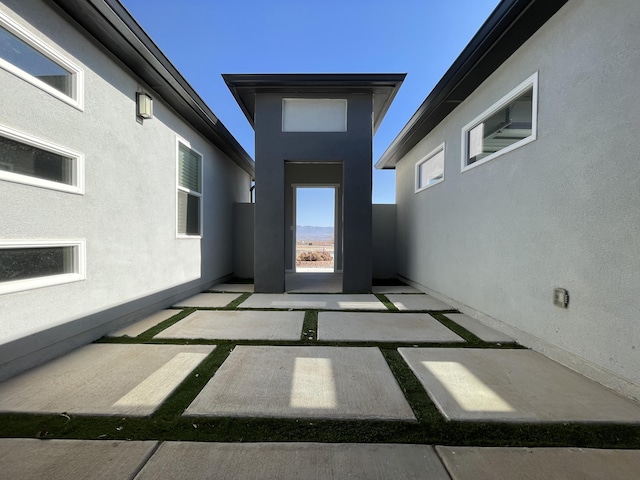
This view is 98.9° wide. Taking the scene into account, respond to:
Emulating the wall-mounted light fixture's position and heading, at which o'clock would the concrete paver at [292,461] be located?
The concrete paver is roughly at 1 o'clock from the wall-mounted light fixture.

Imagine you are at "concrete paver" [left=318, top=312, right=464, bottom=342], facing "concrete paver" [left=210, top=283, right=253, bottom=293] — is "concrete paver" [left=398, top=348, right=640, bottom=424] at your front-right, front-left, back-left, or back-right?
back-left

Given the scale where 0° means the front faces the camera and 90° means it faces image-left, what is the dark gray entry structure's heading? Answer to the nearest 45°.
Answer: approximately 0°

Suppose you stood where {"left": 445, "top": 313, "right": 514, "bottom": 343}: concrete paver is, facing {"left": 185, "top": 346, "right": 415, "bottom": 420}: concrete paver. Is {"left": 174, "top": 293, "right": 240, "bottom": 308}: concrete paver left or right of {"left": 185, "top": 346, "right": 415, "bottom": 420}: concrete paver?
right

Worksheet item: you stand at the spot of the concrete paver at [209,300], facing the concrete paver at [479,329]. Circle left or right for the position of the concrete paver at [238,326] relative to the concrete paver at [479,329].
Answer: right

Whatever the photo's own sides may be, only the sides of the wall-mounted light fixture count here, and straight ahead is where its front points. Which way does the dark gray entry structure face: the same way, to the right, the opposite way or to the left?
to the right

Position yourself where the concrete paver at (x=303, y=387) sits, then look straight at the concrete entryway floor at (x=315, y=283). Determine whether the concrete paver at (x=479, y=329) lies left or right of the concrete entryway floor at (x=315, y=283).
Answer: right

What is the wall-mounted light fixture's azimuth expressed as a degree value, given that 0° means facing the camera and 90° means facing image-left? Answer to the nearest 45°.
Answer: approximately 315°

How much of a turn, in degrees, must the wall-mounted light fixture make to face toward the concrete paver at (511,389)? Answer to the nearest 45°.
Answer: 0° — it already faces it
